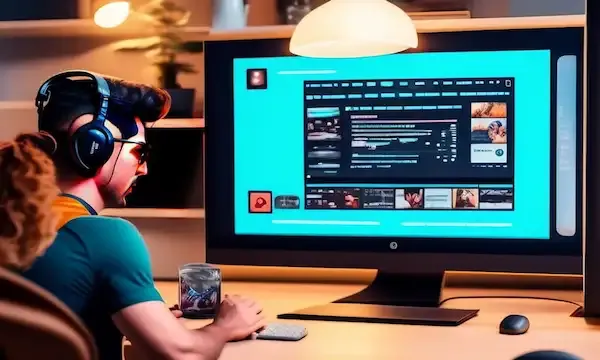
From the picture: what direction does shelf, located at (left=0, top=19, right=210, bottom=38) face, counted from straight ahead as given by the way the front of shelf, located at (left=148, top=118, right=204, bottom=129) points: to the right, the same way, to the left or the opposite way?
the same way

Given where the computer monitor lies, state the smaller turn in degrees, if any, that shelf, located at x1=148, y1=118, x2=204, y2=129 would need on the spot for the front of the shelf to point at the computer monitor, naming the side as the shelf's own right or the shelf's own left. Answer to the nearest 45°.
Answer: approximately 45° to the shelf's own left

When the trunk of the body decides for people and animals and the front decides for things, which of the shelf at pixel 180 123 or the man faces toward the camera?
the shelf

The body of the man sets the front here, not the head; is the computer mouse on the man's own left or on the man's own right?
on the man's own right

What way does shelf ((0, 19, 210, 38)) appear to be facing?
toward the camera

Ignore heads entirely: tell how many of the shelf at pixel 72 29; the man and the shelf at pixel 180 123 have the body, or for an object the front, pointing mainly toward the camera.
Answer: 2

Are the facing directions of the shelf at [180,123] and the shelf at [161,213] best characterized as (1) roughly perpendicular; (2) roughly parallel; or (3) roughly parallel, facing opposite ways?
roughly parallel

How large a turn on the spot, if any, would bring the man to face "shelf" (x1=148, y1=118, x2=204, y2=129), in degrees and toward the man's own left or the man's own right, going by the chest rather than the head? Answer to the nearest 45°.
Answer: approximately 45° to the man's own left

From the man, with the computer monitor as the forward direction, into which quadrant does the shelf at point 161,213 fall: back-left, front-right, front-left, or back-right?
front-left

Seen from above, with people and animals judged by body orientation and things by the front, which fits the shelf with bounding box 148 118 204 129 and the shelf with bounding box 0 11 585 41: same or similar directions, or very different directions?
same or similar directions

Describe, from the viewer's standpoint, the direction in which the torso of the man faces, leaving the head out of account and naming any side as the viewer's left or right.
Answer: facing away from the viewer and to the right of the viewer

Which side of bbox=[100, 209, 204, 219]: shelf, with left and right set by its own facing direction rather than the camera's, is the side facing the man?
front

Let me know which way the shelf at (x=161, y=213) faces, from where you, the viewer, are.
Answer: facing the viewer

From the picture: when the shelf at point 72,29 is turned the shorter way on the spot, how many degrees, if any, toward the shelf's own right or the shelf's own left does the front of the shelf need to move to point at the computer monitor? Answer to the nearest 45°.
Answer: approximately 45° to the shelf's own left

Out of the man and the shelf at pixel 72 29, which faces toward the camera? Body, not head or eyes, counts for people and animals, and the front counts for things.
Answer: the shelf
